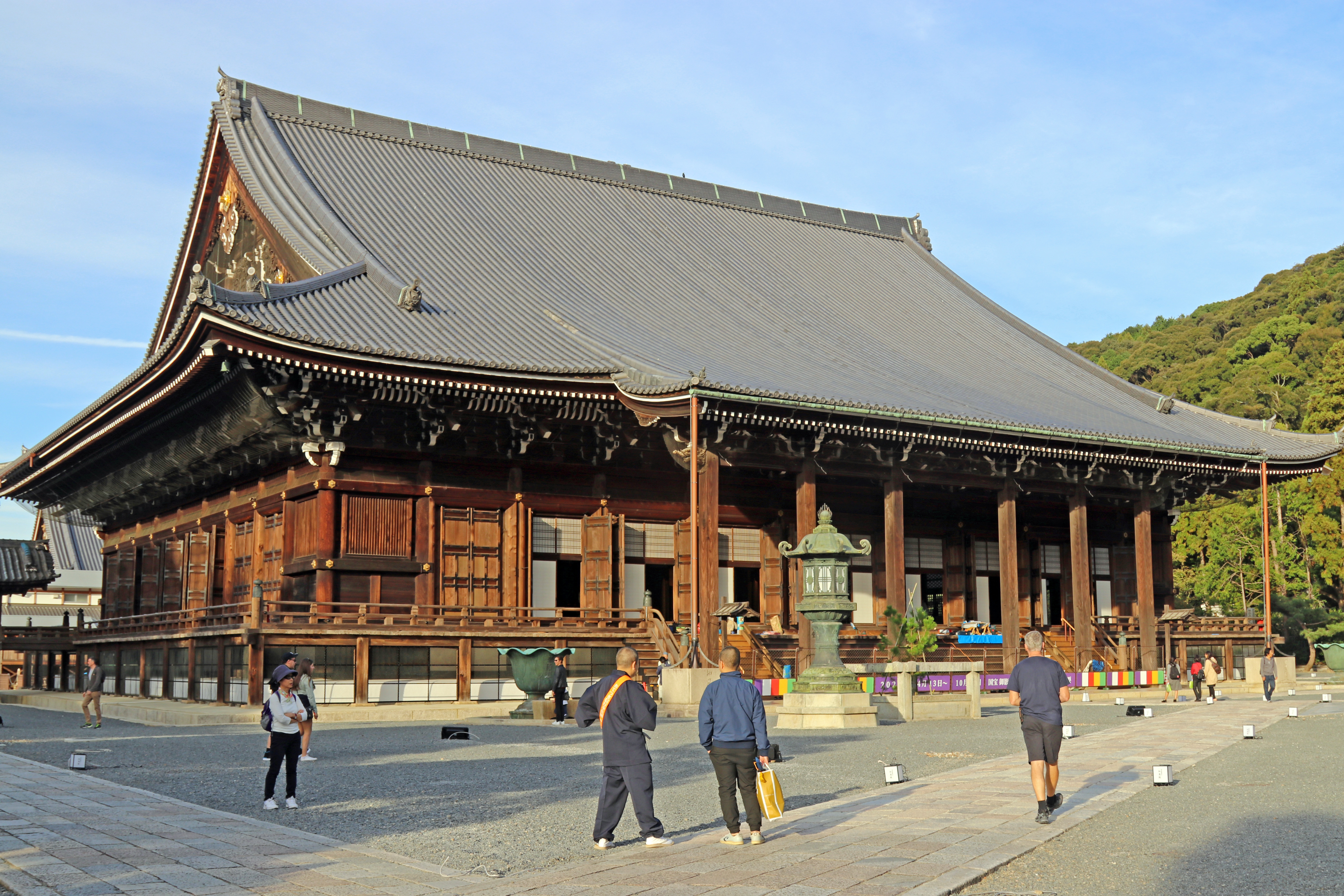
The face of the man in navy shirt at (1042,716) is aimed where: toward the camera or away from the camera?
away from the camera

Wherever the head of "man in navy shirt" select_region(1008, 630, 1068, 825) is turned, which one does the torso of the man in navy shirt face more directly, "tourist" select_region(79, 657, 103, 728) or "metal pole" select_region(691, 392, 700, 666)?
the metal pole

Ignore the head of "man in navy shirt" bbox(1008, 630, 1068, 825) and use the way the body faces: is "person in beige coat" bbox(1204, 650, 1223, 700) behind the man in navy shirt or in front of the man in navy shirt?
in front

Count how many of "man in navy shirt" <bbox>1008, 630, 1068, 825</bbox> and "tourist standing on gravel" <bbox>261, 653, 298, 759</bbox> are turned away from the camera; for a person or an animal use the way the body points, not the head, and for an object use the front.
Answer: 1

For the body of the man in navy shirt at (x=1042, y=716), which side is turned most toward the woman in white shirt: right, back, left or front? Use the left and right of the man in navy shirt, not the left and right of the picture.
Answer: left

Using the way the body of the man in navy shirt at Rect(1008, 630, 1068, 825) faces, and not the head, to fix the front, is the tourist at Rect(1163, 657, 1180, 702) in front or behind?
in front

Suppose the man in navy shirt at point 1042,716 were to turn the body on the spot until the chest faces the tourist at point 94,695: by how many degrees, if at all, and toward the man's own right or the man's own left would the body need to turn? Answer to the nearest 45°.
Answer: approximately 45° to the man's own left

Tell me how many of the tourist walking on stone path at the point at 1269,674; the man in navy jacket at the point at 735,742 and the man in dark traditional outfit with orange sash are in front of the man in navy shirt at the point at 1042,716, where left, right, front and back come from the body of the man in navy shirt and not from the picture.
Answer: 1

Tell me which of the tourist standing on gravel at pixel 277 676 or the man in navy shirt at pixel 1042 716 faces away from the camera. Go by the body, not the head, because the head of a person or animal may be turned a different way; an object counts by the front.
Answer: the man in navy shirt

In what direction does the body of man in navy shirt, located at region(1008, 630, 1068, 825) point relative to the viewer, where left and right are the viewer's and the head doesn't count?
facing away from the viewer
